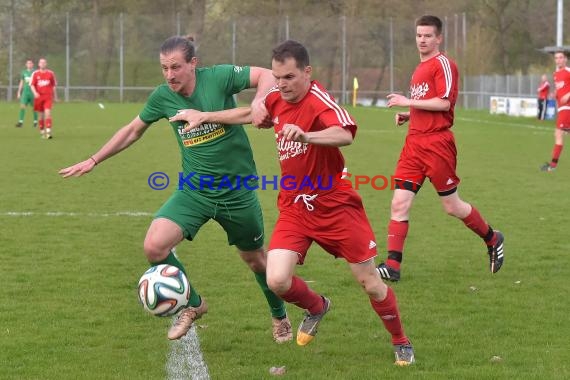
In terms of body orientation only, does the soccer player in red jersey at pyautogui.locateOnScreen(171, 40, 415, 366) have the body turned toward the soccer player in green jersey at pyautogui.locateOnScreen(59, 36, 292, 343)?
no

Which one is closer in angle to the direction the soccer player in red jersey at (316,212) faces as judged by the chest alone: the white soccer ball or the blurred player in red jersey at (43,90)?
the white soccer ball

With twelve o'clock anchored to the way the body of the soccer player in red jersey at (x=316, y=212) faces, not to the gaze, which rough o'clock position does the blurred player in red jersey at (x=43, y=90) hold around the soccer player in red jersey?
The blurred player in red jersey is roughly at 4 o'clock from the soccer player in red jersey.

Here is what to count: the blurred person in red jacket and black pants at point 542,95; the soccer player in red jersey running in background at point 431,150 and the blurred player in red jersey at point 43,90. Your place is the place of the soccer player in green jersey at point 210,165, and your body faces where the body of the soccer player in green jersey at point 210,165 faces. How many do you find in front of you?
0

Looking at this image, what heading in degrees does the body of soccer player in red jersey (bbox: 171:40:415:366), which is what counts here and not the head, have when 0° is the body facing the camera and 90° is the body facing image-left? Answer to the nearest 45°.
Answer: approximately 45°

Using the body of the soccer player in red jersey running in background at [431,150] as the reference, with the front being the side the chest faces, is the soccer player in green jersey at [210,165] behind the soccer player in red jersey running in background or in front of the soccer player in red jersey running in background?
in front

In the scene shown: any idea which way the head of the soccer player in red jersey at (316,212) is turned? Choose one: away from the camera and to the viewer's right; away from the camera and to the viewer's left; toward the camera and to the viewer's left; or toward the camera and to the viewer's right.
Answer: toward the camera and to the viewer's left

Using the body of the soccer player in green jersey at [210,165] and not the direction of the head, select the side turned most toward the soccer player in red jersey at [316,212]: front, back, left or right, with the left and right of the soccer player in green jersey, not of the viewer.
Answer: left

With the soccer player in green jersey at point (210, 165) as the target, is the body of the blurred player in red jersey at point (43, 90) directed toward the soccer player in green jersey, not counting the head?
yes

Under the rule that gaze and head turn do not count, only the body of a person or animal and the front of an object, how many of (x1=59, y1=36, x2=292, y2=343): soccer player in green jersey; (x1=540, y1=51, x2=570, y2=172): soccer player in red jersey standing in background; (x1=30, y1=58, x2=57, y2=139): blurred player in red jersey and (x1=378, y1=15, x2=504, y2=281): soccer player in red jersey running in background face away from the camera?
0

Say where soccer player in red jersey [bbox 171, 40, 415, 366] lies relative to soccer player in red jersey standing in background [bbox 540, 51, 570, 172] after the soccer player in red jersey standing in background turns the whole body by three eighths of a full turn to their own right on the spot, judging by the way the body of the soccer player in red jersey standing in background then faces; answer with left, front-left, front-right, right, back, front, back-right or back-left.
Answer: back

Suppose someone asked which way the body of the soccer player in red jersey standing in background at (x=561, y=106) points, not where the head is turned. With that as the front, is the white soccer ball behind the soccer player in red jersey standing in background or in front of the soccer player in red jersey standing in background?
in front

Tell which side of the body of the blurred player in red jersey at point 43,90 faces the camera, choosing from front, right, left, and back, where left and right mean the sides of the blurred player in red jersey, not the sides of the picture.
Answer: front

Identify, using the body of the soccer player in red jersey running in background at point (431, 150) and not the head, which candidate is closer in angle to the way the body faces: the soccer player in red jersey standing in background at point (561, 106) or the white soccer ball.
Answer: the white soccer ball

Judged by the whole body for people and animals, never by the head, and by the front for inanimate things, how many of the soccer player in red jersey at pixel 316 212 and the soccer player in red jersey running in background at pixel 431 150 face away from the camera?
0
